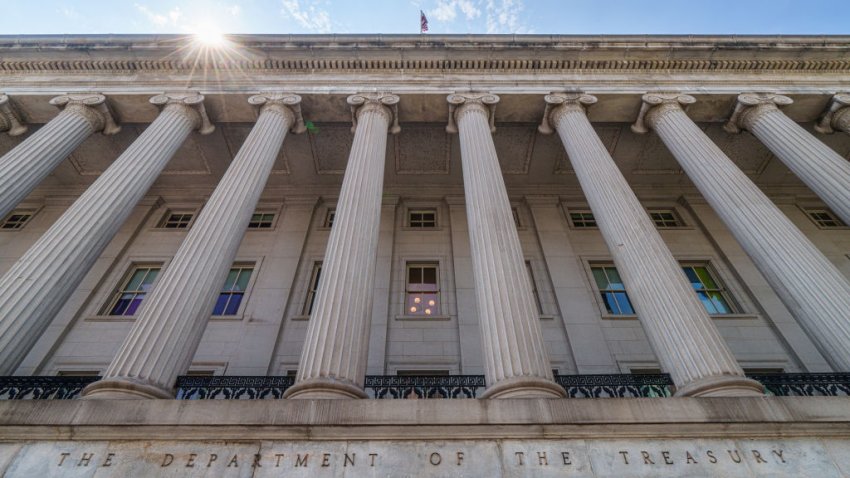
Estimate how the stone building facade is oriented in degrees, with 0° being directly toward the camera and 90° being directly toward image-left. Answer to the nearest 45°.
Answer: approximately 0°
